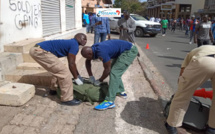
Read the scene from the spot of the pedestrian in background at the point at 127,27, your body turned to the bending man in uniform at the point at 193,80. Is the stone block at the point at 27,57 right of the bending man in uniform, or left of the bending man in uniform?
right

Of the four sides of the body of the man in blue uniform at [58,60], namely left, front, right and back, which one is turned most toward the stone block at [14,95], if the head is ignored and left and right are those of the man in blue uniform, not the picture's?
back

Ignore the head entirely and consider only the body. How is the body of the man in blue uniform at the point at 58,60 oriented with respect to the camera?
to the viewer's right

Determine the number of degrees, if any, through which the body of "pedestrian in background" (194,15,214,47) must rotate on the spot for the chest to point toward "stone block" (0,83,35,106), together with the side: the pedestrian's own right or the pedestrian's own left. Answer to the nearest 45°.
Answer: approximately 45° to the pedestrian's own right

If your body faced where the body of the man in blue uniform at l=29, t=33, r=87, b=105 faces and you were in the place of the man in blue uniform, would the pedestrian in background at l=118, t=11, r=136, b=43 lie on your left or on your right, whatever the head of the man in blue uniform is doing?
on your left

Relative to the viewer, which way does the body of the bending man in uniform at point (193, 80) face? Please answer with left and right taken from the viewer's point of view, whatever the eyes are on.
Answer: facing away from the viewer and to the left of the viewer

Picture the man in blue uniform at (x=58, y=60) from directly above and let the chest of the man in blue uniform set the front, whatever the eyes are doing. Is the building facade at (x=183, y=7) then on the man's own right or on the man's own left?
on the man's own left

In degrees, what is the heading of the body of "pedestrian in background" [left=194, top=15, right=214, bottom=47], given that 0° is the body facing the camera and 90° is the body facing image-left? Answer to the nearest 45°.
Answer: approximately 0°

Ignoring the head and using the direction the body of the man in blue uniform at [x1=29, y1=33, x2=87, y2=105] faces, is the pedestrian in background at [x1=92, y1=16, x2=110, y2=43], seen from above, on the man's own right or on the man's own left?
on the man's own left

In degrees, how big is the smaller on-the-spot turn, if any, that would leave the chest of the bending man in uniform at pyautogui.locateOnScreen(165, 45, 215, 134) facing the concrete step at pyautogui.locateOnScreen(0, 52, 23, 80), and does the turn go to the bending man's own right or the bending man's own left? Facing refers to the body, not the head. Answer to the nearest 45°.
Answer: approximately 45° to the bending man's own left
